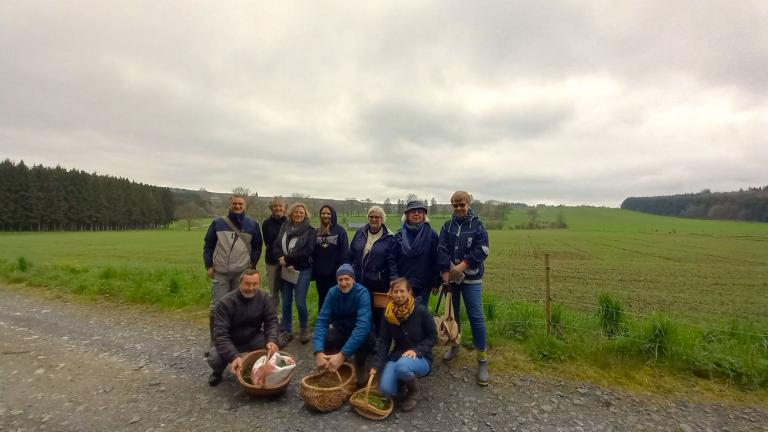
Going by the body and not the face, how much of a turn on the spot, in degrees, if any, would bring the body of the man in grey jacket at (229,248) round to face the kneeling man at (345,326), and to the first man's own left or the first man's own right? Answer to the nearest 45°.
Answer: approximately 45° to the first man's own left

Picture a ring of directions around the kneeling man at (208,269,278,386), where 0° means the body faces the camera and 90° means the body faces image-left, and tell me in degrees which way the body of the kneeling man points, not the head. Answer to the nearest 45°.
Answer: approximately 0°

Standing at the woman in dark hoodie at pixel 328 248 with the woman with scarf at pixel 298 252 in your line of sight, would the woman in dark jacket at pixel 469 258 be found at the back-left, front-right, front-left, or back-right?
back-left

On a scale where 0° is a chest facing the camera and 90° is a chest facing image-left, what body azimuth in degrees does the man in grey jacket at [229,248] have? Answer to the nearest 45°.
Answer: approximately 0°

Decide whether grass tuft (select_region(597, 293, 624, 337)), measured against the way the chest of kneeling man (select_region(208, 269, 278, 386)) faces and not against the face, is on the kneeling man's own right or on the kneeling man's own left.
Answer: on the kneeling man's own left

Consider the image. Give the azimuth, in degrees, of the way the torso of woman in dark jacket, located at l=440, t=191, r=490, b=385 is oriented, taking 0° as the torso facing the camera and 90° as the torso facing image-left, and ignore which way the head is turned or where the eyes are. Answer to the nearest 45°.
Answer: approximately 45°

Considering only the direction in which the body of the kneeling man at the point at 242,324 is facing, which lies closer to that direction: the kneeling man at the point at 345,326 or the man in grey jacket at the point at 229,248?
the kneeling man
